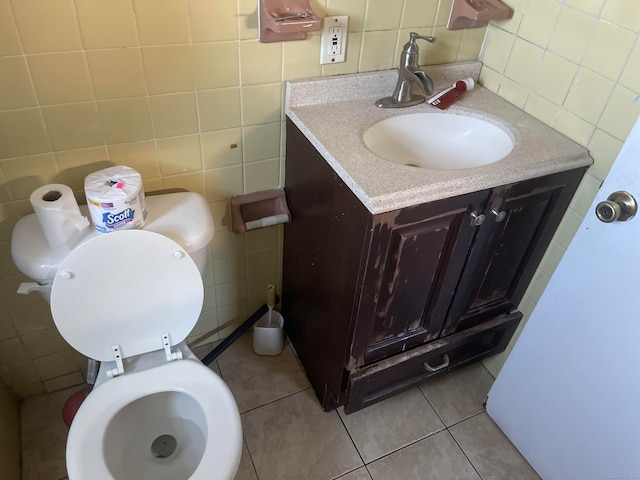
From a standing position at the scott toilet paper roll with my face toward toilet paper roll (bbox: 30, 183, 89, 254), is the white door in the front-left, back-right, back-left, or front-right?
back-left

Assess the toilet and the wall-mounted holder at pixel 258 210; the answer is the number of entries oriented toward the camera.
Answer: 2

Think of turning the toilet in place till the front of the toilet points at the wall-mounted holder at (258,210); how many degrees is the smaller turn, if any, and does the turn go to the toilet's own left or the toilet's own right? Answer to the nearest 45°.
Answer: approximately 135° to the toilet's own left

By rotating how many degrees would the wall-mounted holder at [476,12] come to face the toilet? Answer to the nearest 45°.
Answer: approximately 90° to its right

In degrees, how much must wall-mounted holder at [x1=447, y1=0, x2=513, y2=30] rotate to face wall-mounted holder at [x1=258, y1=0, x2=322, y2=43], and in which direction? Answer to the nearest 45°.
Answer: approximately 90° to its right

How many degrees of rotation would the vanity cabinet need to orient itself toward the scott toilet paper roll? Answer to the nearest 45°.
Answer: approximately 90° to its right

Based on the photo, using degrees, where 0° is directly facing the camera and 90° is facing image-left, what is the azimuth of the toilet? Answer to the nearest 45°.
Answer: approximately 0°
